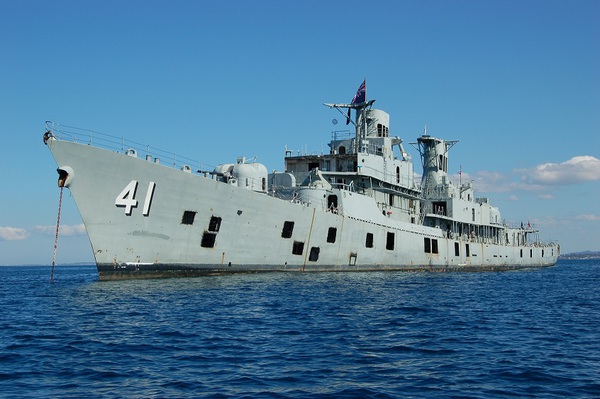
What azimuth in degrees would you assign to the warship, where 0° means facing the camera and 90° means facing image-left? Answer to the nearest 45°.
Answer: approximately 45°
